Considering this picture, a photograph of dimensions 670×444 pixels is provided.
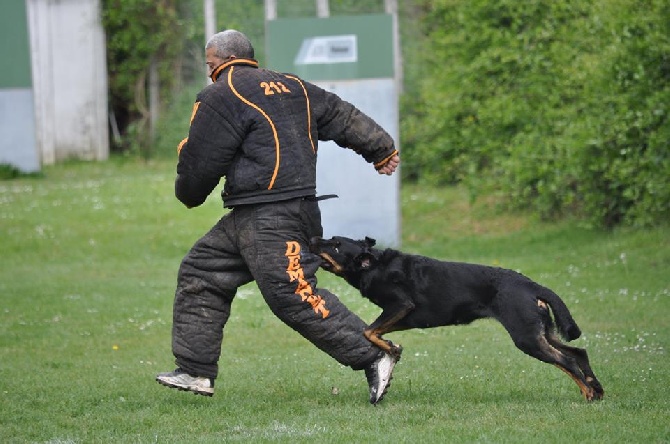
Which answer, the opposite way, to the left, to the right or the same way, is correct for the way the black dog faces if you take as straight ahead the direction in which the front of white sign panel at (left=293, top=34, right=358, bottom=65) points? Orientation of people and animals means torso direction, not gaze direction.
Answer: to the right

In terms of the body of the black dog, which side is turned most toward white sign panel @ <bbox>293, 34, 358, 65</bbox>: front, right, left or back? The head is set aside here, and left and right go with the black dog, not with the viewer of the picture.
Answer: right

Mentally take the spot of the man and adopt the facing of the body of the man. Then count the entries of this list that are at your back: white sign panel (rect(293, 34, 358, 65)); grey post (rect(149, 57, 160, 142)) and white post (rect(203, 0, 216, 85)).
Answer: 0

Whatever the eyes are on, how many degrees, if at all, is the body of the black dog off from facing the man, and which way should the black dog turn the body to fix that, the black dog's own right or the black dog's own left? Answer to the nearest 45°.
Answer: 0° — it already faces them

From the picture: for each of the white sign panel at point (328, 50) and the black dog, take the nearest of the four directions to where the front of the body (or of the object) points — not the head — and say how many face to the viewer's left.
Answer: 1

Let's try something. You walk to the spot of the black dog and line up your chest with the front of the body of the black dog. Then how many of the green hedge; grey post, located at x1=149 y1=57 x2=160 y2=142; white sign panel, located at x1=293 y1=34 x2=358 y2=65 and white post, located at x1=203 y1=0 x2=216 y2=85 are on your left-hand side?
0

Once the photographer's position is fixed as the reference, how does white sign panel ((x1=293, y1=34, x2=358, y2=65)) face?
facing the viewer

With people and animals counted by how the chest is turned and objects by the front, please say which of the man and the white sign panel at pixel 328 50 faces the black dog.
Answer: the white sign panel

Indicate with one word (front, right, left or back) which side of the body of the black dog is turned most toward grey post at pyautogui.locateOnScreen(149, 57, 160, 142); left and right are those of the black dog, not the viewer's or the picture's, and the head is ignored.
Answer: right

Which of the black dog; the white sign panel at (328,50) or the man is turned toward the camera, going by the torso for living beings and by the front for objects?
the white sign panel

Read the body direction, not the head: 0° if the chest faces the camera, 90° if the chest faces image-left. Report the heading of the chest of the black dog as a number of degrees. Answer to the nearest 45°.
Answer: approximately 90°
